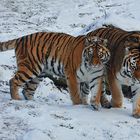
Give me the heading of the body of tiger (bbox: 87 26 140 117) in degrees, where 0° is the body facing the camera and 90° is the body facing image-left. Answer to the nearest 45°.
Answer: approximately 315°

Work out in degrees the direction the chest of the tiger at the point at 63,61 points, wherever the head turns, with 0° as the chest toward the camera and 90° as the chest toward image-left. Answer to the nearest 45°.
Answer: approximately 315°

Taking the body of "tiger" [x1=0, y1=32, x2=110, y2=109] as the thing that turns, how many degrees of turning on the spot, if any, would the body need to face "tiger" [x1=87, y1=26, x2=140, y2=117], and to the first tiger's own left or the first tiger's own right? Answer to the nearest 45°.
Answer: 0° — it already faces it
